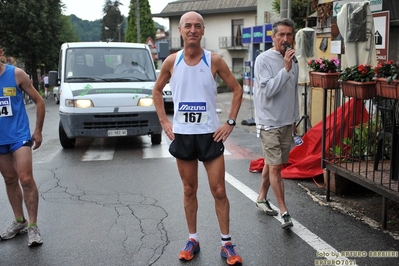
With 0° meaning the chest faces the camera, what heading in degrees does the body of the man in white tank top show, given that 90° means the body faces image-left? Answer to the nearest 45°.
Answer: approximately 0°

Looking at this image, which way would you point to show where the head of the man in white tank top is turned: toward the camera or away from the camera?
toward the camera

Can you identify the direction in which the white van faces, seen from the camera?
facing the viewer

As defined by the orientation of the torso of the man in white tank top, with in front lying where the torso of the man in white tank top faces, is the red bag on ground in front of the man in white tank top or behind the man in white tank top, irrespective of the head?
behind

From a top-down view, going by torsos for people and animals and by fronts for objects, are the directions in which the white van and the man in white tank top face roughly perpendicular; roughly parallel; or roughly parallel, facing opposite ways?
roughly parallel

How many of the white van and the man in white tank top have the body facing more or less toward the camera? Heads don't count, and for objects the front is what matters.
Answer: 2

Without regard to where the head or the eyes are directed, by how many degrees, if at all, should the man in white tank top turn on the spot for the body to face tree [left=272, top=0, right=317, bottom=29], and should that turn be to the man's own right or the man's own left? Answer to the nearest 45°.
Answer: approximately 180°

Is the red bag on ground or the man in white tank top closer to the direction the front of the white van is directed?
the man in white tank top

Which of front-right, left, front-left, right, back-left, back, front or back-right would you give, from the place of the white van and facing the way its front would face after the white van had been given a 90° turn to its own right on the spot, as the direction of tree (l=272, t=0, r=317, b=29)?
back-right

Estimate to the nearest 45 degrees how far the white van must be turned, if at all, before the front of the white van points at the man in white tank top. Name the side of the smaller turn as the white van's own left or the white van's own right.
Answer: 0° — it already faces them
